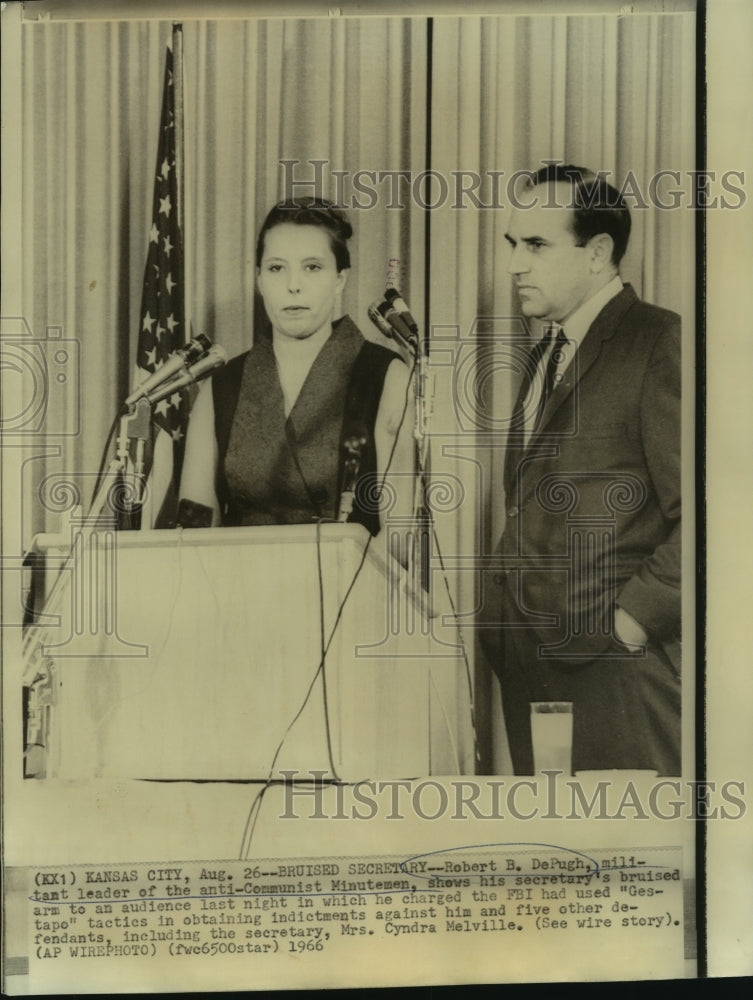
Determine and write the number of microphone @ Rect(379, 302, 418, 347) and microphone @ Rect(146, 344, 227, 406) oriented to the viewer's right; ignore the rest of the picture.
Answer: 1

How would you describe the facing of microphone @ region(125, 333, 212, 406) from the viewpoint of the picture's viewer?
facing to the right of the viewer

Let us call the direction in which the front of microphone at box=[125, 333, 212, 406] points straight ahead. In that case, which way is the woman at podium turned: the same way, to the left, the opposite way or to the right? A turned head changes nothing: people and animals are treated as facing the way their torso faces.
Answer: to the right

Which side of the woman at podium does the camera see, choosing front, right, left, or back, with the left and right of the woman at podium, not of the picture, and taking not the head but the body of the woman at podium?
front

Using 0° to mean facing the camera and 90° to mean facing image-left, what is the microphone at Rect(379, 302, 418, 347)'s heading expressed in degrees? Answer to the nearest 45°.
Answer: approximately 90°

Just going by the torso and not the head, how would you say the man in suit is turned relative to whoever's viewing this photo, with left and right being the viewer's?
facing the viewer and to the left of the viewer

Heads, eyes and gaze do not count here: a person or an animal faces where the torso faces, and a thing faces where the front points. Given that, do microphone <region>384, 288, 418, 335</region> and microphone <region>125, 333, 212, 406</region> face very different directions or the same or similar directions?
very different directions

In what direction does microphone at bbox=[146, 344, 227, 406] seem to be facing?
to the viewer's right

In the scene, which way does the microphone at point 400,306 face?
to the viewer's left

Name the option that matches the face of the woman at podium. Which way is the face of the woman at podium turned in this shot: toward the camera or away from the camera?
toward the camera
